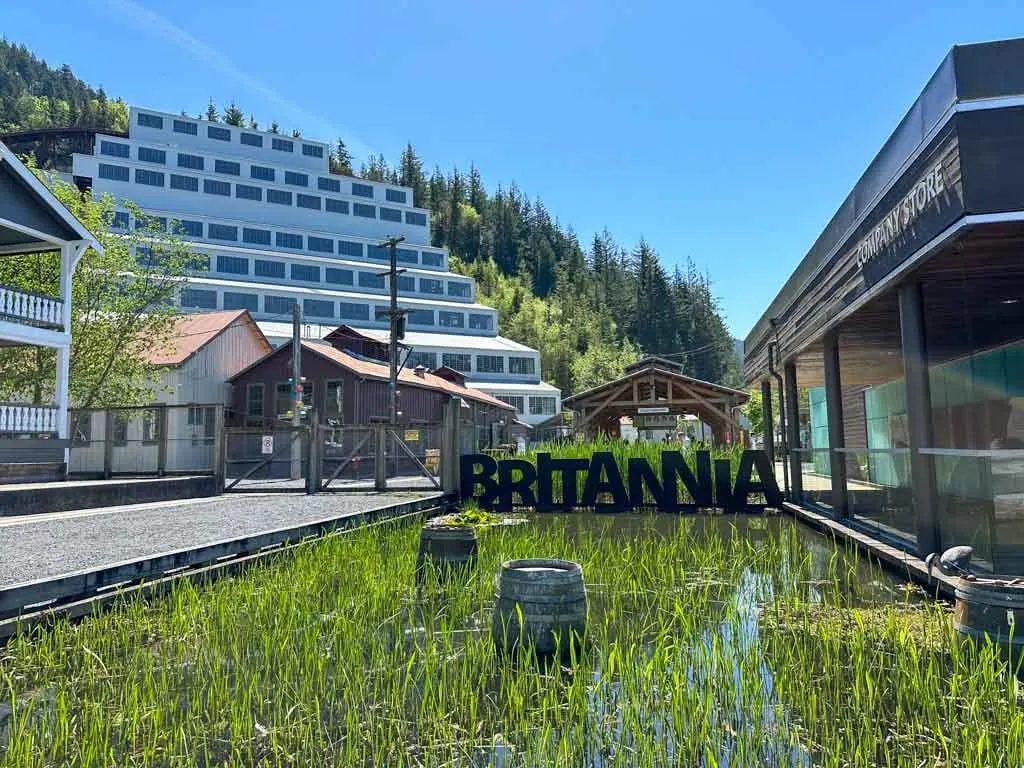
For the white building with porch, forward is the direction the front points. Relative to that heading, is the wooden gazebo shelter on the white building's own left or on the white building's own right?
on the white building's own left

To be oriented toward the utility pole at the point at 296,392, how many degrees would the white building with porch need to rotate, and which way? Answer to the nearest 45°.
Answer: approximately 90° to its left

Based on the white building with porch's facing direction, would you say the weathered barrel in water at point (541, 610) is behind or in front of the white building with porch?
in front

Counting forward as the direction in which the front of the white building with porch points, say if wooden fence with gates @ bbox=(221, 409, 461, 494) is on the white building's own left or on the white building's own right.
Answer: on the white building's own left

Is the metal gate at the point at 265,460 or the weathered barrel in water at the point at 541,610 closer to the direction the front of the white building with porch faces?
the weathered barrel in water

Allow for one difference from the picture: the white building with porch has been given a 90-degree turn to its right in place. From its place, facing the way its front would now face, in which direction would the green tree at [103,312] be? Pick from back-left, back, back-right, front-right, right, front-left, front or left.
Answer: back-right

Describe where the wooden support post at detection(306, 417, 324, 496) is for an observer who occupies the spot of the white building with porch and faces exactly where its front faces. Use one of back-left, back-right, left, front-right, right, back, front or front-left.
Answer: front-left

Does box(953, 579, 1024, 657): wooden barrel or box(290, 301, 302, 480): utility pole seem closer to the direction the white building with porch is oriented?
the wooden barrel

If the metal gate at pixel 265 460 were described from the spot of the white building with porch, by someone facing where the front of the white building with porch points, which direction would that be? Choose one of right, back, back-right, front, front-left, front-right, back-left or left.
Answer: left

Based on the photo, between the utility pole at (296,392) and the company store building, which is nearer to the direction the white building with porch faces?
the company store building

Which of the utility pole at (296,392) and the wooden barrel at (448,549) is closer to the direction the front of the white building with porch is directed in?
the wooden barrel

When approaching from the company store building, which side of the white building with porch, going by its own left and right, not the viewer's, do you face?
front

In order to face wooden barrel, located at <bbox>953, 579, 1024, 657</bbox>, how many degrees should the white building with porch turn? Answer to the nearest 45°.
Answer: approximately 45° to its right

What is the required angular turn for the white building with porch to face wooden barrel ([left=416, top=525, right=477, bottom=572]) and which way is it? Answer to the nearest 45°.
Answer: approximately 45° to its right
